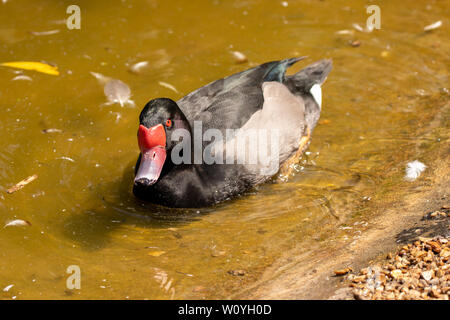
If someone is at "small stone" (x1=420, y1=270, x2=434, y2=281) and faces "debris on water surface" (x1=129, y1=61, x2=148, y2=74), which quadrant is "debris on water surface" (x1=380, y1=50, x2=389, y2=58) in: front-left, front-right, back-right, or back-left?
front-right

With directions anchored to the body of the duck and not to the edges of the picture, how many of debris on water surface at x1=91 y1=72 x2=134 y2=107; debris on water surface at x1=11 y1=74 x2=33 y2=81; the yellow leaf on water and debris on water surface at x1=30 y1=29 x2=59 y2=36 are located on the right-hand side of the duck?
4

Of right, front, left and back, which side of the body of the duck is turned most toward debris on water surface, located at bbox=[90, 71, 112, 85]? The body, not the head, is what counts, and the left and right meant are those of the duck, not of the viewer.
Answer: right

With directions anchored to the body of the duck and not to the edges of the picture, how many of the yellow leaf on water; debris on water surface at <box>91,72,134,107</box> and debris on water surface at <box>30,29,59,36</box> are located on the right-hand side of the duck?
3

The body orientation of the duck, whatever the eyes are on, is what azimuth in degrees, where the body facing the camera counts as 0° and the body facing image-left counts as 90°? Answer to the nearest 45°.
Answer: approximately 45°

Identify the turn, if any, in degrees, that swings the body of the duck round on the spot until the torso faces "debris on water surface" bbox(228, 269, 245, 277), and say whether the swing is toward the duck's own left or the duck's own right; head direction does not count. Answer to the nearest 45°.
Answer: approximately 45° to the duck's own left

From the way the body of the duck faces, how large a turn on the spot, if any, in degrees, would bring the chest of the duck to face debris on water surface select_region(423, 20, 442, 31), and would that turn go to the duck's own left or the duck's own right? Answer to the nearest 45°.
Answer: approximately 180°

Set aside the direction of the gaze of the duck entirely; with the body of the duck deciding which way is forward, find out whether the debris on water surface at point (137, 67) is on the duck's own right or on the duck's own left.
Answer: on the duck's own right

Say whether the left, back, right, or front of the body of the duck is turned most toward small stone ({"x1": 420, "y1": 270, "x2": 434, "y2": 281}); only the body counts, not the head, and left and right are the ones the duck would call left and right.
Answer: left

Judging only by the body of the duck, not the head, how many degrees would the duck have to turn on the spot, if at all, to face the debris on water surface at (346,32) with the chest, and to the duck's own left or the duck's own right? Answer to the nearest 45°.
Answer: approximately 180°

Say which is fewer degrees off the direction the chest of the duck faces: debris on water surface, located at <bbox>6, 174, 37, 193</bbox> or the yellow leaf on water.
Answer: the debris on water surface

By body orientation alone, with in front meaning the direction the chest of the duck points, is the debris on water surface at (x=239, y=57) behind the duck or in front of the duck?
behind

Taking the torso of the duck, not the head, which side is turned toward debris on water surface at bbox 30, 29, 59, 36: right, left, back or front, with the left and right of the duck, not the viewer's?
right

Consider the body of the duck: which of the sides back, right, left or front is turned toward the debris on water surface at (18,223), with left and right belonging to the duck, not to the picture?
front

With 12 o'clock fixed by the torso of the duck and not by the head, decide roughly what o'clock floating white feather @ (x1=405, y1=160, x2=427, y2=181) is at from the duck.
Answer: The floating white feather is roughly at 8 o'clock from the duck.
